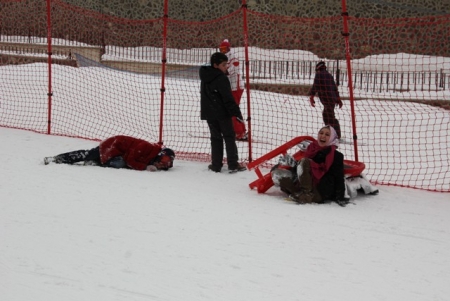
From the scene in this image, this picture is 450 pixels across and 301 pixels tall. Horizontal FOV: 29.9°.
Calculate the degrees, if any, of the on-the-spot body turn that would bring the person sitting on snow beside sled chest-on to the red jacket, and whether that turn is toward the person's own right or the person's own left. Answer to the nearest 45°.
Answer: approximately 90° to the person's own right

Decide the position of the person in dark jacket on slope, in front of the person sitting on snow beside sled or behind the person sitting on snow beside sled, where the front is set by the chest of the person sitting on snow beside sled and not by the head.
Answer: behind

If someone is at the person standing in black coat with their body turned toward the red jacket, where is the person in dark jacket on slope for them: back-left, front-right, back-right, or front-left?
back-right

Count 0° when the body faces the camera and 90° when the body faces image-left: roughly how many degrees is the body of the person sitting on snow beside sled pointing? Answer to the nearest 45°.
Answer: approximately 45°

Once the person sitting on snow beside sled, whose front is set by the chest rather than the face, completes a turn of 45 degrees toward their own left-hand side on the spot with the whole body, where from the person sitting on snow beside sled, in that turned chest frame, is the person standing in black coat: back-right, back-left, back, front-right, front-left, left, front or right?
back-right

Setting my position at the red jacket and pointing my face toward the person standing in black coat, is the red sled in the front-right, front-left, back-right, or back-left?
front-right

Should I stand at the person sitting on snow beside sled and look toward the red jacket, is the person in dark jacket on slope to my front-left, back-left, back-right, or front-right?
front-right

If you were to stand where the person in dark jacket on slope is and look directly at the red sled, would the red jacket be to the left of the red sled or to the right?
right

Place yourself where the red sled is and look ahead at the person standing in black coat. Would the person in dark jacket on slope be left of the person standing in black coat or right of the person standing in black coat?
right
